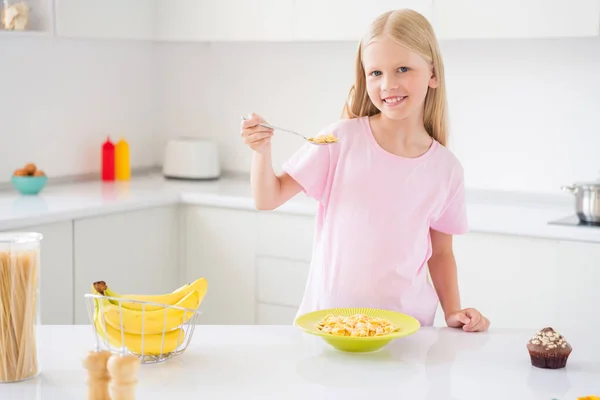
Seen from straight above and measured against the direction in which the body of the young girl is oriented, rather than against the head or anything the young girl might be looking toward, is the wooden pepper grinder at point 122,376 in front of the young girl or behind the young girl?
in front

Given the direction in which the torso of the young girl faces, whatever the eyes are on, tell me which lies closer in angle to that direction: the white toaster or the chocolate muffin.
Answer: the chocolate muffin

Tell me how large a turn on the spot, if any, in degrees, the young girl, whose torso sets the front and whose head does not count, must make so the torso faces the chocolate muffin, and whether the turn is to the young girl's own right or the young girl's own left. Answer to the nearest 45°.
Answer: approximately 45° to the young girl's own left

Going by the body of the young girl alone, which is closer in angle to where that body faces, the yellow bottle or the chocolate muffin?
the chocolate muffin

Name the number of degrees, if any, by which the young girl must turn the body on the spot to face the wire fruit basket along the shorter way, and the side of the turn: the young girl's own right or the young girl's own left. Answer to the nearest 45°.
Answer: approximately 45° to the young girl's own right

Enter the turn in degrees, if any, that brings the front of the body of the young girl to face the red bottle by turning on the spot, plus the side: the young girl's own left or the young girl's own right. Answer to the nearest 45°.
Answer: approximately 135° to the young girl's own right

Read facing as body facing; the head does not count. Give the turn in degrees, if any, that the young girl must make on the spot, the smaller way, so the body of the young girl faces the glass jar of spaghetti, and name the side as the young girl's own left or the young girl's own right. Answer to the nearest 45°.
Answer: approximately 45° to the young girl's own right

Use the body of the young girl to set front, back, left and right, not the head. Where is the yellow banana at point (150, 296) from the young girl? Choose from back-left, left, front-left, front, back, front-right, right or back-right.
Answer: front-right

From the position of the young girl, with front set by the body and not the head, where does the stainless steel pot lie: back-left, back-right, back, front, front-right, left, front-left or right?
back-left

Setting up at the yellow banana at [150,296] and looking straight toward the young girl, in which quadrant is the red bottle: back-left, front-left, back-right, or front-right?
front-left

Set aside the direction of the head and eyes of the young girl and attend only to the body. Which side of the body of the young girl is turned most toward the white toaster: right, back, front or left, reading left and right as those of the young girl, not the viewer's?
back

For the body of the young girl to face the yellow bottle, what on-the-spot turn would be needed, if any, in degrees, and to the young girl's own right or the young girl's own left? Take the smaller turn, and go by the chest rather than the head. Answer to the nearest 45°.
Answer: approximately 135° to the young girl's own right

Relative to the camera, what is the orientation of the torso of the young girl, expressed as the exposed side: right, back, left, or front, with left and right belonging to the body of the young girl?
front

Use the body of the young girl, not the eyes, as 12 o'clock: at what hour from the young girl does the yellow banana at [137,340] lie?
The yellow banana is roughly at 1 o'clock from the young girl.

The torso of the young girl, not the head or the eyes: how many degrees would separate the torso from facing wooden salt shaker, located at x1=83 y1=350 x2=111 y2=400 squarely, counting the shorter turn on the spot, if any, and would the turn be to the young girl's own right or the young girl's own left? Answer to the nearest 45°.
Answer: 0° — they already face it
